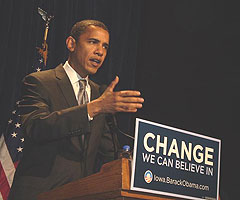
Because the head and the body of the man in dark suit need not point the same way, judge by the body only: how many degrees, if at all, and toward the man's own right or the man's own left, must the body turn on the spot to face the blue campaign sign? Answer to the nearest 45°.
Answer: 0° — they already face it

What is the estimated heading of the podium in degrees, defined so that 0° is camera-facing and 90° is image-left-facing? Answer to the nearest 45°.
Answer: approximately 315°

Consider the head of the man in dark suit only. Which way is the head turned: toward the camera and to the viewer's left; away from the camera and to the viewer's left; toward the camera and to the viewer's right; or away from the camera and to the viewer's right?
toward the camera and to the viewer's right

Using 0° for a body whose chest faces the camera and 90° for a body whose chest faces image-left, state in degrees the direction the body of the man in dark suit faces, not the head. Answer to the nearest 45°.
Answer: approximately 315°

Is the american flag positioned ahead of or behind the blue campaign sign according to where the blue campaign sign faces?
behind
